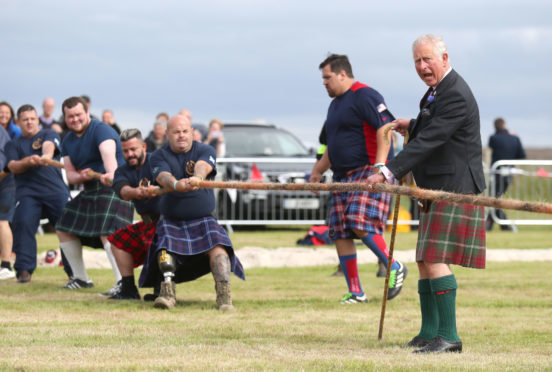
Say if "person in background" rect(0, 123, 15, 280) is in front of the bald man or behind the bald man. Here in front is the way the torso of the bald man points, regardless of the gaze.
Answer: behind

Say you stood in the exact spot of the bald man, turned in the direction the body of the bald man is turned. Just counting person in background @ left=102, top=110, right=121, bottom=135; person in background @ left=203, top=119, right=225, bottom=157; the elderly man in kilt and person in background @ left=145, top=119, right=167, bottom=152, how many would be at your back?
3

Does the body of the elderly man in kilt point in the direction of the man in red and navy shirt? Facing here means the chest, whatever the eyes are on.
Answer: no

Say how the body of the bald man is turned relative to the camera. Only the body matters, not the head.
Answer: toward the camera

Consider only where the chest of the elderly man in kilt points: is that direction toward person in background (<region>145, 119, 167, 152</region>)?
no

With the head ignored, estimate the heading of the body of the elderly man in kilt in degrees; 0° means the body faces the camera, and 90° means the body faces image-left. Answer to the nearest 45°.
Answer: approximately 90°

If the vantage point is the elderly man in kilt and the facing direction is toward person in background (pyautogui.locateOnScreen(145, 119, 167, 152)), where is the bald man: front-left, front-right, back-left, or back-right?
front-left

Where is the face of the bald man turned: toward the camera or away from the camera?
toward the camera

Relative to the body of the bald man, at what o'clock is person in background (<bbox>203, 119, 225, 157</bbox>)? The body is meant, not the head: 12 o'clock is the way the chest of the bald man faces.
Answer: The person in background is roughly at 6 o'clock from the bald man.

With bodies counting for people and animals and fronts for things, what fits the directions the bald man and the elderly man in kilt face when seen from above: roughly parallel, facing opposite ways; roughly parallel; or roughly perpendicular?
roughly perpendicular

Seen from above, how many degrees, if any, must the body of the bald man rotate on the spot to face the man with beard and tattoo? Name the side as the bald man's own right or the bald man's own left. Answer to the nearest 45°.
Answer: approximately 135° to the bald man's own right

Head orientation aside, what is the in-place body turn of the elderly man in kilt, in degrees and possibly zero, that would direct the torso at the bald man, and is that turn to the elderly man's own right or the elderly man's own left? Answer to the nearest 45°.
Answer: approximately 45° to the elderly man's own right
